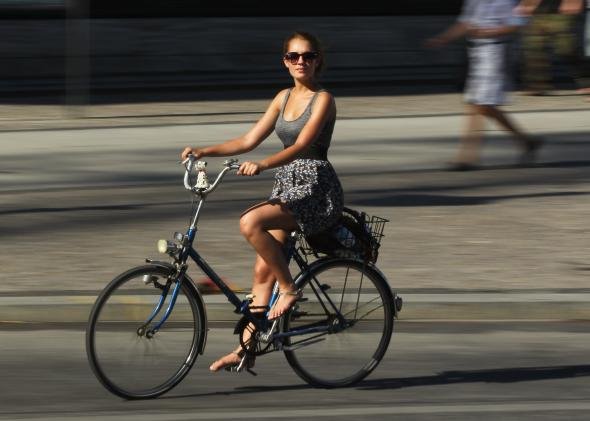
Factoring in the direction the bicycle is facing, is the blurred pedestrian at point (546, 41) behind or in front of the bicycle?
behind

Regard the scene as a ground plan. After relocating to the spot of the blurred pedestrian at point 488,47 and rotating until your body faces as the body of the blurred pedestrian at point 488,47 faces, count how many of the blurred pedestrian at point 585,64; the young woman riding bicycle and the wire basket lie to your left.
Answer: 2

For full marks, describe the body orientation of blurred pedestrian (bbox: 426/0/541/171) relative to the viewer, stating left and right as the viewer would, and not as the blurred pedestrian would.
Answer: facing to the left of the viewer

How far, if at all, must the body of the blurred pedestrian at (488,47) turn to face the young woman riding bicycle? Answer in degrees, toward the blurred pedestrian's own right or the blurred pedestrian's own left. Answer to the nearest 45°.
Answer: approximately 90° to the blurred pedestrian's own left

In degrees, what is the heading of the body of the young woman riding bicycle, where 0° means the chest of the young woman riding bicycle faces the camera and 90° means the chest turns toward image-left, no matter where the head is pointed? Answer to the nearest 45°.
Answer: approximately 45°
